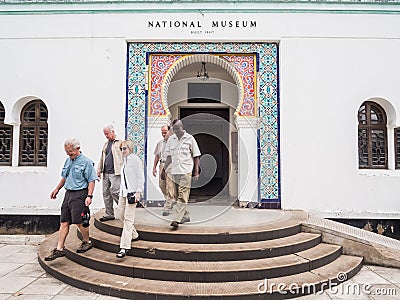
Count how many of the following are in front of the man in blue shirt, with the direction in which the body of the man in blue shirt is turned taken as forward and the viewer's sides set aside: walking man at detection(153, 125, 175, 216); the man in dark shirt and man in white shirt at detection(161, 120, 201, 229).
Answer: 0

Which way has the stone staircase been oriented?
toward the camera

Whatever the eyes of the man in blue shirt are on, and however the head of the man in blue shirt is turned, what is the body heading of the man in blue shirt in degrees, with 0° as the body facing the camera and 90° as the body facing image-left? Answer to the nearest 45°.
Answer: approximately 45°

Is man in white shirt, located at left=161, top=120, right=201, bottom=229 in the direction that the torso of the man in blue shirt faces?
no

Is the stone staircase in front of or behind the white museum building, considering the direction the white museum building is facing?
in front

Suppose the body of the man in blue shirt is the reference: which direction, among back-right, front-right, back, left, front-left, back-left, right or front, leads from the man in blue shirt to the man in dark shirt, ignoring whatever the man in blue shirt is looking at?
back

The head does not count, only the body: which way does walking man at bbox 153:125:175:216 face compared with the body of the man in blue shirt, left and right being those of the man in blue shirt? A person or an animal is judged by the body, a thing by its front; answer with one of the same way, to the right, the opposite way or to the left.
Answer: the same way

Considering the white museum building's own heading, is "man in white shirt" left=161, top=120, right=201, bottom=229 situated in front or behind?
in front

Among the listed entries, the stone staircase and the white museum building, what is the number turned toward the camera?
2

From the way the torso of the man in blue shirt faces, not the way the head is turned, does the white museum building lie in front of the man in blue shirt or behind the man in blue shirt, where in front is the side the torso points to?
behind

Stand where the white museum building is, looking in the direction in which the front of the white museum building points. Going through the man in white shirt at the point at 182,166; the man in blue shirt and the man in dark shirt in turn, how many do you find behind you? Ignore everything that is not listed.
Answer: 0

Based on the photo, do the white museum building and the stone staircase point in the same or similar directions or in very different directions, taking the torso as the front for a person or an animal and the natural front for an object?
same or similar directions

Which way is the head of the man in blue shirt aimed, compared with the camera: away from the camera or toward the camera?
toward the camera

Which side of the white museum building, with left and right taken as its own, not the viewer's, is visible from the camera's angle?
front
